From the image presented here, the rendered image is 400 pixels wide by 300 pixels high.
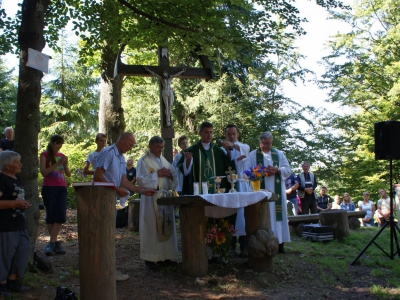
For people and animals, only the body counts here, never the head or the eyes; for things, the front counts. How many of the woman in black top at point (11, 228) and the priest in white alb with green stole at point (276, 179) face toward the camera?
1

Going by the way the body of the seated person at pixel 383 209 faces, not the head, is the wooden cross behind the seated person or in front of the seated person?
in front

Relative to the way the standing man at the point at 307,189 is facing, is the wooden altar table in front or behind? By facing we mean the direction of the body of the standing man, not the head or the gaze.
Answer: in front

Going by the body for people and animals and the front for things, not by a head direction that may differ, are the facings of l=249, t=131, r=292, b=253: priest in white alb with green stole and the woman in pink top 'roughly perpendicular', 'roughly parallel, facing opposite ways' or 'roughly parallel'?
roughly perpendicular

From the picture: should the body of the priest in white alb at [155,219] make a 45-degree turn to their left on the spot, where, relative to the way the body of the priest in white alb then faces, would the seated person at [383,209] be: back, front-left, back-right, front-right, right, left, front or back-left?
front-left

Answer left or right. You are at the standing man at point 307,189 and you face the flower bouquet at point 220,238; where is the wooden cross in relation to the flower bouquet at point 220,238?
right

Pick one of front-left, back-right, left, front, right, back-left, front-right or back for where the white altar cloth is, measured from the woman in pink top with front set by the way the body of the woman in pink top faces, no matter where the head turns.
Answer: front

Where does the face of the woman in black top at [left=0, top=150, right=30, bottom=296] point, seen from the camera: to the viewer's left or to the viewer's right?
to the viewer's right

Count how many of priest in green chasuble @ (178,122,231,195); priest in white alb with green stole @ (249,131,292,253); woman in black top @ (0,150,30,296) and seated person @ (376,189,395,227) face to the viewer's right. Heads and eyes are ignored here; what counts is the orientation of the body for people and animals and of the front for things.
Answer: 1

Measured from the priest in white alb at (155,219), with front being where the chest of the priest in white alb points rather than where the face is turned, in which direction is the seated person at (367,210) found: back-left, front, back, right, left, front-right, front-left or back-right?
left

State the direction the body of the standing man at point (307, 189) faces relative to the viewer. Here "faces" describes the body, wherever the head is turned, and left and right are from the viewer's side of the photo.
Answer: facing the viewer

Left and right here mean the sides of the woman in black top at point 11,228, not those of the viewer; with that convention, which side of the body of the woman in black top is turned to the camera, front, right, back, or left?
right
